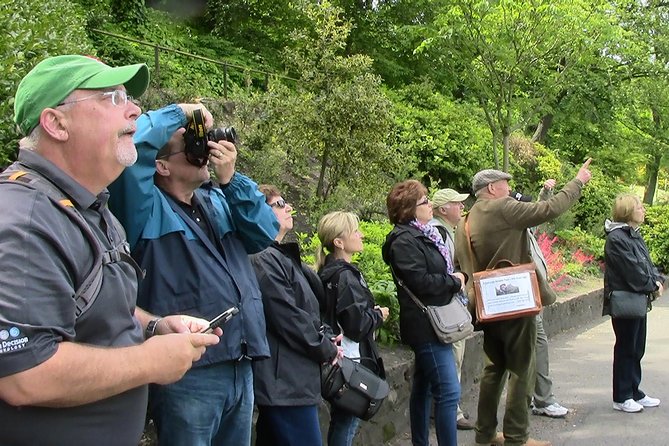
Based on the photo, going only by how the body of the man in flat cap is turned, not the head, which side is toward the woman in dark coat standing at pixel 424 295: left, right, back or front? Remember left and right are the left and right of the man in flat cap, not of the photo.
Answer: back

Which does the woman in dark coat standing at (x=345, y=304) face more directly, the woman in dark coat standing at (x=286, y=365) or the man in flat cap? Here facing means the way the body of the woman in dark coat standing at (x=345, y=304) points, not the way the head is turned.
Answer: the man in flat cap

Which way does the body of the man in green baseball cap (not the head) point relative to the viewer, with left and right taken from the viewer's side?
facing to the right of the viewer

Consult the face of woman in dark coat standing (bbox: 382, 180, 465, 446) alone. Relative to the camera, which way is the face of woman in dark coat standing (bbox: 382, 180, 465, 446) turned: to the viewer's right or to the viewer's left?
to the viewer's right

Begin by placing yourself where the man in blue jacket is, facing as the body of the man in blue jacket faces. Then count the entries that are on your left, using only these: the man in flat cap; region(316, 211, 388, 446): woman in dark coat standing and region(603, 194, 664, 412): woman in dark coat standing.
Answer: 3

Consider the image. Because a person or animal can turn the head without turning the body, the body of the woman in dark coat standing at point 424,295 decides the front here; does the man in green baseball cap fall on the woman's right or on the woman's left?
on the woman's right

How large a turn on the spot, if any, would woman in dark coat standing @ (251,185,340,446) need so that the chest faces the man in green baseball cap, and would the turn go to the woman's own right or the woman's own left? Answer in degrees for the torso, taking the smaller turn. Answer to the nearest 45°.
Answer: approximately 90° to the woman's own right

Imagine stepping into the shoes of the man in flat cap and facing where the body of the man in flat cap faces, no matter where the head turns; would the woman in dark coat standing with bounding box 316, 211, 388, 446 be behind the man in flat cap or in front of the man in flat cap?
behind

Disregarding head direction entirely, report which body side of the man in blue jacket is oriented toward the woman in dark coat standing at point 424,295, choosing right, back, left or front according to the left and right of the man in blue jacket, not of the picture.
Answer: left

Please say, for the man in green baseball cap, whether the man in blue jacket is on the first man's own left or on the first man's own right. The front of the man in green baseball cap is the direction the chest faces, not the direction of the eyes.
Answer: on the first man's own left
